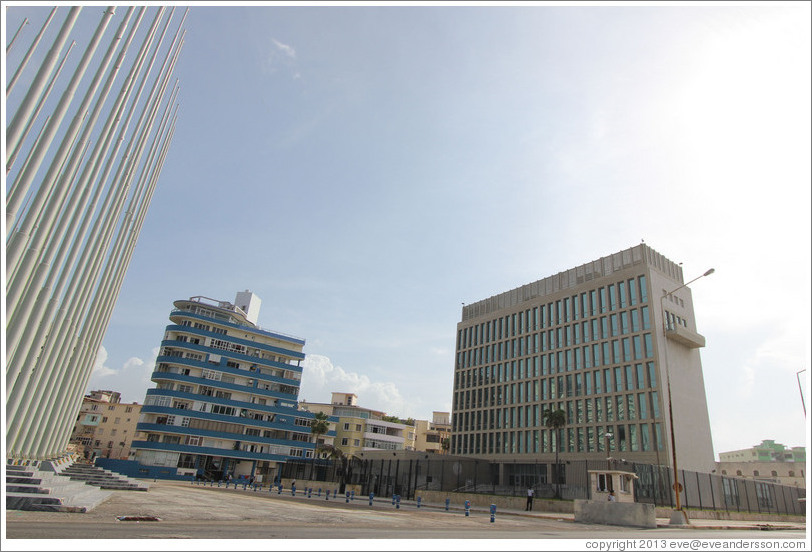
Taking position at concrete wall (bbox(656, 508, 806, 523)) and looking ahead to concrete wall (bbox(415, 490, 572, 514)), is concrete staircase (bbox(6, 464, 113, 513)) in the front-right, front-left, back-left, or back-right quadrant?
front-left

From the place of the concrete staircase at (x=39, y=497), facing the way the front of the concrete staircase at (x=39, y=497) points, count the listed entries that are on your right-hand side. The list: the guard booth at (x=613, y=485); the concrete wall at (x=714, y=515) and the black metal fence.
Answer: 0

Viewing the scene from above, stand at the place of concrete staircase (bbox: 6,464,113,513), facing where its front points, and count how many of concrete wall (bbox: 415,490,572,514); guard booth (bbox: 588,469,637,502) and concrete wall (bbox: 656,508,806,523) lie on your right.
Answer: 0

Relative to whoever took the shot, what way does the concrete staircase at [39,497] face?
facing the viewer and to the right of the viewer

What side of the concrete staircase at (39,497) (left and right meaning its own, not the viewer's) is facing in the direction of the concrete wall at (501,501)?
left

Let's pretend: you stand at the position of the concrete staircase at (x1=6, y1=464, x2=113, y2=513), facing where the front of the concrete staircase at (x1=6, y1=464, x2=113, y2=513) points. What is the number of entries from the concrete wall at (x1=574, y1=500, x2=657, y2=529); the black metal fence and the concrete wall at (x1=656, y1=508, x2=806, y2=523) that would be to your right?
0

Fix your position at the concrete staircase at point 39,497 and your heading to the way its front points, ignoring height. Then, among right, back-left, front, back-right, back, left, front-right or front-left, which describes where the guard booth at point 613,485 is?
front-left

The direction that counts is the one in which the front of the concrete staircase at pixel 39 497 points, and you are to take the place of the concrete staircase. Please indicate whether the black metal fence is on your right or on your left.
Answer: on your left
